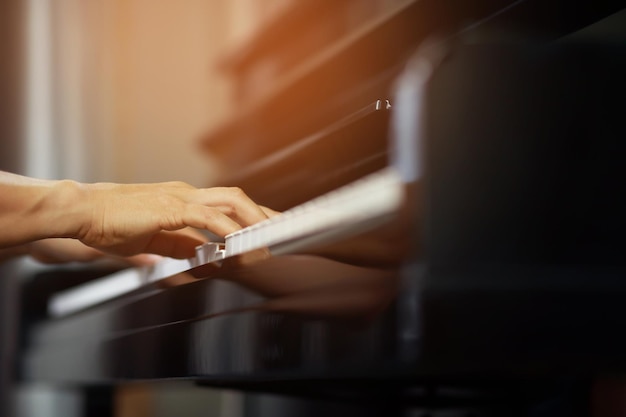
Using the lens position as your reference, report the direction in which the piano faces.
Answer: facing the viewer and to the left of the viewer
